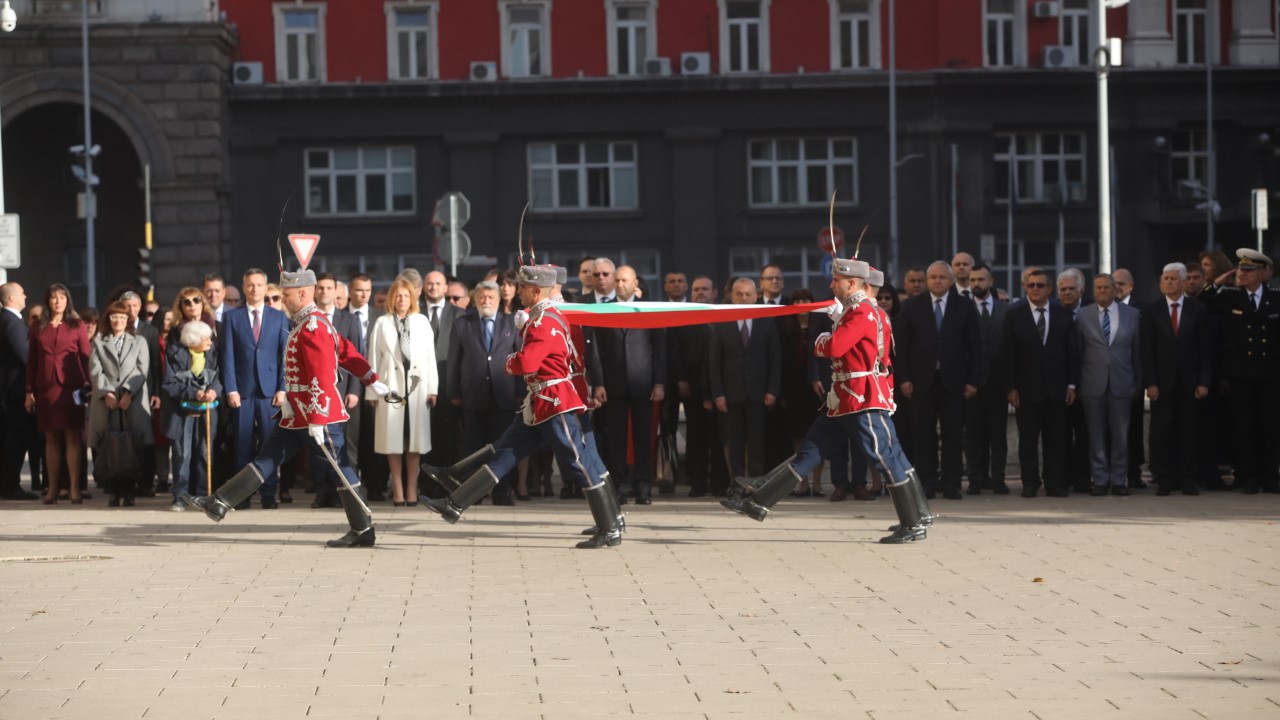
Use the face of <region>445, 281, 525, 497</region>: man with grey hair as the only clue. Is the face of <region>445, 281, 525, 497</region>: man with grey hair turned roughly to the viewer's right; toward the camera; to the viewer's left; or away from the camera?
toward the camera

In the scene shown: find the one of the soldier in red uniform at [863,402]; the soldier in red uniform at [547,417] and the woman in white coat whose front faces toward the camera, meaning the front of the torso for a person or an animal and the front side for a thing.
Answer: the woman in white coat

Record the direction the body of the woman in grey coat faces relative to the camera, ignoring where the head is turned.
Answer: toward the camera

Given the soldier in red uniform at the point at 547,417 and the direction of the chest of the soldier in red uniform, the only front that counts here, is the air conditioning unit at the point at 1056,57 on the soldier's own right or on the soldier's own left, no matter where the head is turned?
on the soldier's own right

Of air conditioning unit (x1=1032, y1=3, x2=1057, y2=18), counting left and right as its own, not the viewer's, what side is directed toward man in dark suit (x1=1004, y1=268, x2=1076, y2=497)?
front

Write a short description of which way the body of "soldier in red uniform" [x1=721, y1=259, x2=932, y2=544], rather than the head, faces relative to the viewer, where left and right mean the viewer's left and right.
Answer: facing to the left of the viewer

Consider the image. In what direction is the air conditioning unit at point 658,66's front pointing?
toward the camera

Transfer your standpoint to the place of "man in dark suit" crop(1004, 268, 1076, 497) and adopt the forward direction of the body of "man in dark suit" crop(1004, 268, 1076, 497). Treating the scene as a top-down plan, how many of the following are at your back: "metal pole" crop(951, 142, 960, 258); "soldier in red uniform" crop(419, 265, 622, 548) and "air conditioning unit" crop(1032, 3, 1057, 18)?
2

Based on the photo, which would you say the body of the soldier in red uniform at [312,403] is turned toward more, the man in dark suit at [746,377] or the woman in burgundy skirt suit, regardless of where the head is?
the woman in burgundy skirt suit

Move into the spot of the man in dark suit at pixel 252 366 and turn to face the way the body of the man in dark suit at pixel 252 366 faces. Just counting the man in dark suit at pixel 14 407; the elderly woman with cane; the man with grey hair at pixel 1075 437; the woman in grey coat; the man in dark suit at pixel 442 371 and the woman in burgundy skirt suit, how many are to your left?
2

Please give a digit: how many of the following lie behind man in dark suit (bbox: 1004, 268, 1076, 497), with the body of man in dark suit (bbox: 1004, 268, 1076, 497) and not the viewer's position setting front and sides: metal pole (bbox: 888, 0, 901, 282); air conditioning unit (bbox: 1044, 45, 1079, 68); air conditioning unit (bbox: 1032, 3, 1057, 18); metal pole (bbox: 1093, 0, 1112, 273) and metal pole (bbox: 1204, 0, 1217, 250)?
5

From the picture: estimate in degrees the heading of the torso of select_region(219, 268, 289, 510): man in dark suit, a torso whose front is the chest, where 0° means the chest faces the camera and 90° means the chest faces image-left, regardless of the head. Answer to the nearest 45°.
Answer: approximately 0°

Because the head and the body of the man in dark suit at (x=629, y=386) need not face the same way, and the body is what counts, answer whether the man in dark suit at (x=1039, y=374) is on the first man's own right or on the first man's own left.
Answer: on the first man's own left

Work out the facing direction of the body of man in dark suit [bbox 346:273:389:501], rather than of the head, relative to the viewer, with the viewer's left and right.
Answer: facing the viewer

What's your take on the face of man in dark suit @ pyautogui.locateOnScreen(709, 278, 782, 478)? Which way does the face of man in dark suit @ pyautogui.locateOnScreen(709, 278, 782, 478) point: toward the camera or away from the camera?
toward the camera

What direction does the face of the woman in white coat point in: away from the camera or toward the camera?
toward the camera
